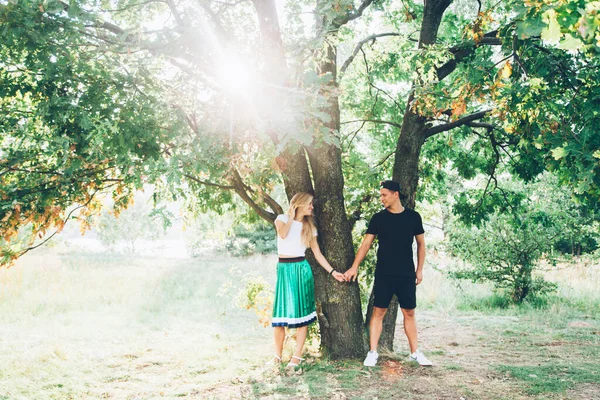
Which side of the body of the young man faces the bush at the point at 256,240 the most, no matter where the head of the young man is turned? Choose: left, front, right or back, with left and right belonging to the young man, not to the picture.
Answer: back

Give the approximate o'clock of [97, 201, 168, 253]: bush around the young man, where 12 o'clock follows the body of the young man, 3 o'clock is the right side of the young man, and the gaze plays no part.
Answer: The bush is roughly at 5 o'clock from the young man.

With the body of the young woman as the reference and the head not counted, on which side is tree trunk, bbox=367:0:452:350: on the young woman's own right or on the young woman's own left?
on the young woman's own left

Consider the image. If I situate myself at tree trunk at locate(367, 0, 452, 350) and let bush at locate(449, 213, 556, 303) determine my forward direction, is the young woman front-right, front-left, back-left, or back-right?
back-left

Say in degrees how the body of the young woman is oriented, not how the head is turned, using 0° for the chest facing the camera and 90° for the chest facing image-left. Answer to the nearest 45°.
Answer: approximately 0°

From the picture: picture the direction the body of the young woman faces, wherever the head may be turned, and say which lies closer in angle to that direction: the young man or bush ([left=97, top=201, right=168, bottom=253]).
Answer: the young man

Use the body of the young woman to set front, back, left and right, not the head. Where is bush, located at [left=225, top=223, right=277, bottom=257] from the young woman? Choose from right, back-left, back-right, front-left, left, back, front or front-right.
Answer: back
